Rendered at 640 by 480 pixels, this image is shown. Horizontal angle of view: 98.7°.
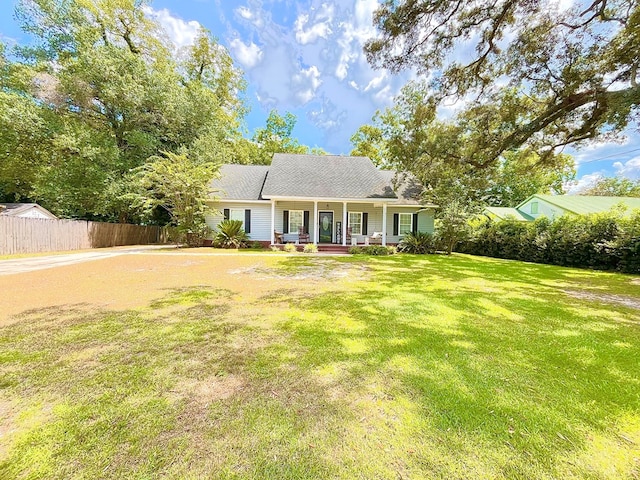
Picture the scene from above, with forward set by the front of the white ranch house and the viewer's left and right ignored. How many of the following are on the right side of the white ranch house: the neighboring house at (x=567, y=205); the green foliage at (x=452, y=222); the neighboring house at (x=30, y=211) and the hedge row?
1

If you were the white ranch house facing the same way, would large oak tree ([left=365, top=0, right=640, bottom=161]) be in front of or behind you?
in front

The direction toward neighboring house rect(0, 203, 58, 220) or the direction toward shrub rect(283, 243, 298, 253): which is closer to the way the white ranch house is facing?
the shrub

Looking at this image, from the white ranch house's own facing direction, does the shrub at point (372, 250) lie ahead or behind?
ahead

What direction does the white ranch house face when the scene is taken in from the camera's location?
facing the viewer

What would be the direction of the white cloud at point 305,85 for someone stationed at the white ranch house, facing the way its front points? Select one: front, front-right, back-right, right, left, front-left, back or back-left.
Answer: back

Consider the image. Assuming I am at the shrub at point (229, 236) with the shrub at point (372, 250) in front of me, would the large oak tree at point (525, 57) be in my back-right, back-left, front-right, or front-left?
front-right

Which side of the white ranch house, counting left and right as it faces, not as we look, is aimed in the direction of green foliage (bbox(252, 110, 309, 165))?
back

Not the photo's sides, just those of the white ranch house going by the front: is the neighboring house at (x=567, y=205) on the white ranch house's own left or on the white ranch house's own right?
on the white ranch house's own left

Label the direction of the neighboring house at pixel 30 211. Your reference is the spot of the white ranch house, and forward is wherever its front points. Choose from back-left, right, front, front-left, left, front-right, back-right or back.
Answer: right
